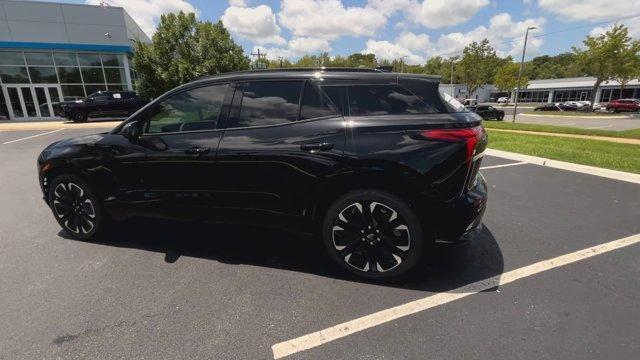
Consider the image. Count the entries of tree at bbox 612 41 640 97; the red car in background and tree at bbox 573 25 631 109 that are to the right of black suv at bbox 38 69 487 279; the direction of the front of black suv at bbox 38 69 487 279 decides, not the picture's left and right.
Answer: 3

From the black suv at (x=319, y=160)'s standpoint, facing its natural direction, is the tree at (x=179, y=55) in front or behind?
in front

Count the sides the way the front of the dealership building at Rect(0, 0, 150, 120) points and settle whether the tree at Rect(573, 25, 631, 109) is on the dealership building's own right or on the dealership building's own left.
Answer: on the dealership building's own left

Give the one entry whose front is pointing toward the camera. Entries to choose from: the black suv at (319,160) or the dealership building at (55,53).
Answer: the dealership building

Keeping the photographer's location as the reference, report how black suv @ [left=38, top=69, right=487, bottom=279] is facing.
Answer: facing away from the viewer and to the left of the viewer

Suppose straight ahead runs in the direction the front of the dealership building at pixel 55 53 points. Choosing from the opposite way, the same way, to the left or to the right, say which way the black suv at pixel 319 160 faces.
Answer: to the right

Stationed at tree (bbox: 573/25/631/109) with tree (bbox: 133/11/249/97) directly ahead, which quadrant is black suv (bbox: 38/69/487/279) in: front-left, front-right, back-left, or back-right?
front-left

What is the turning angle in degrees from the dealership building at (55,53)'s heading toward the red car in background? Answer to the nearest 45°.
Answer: approximately 90° to its left

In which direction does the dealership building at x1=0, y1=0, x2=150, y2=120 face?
toward the camera

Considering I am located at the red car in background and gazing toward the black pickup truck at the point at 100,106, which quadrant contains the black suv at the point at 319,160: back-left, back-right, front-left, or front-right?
front-left

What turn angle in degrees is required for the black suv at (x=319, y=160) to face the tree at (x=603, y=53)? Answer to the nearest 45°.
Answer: approximately 90° to its right
